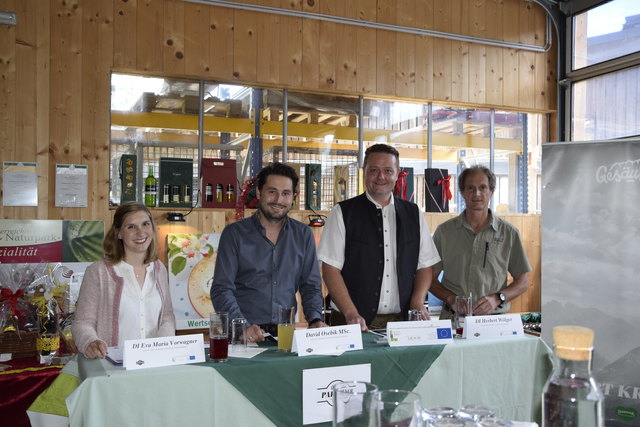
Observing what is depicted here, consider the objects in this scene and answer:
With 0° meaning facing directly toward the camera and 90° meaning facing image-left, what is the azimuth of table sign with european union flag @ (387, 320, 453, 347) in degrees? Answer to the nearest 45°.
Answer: approximately 0°

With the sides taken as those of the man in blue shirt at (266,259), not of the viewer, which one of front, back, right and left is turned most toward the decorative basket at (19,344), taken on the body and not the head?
right

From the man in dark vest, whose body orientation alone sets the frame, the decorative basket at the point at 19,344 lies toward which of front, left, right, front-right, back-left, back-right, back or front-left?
right

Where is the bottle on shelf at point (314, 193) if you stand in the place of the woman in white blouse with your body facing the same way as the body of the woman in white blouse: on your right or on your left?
on your left

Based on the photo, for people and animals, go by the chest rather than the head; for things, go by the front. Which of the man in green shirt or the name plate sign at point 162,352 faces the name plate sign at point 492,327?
the man in green shirt

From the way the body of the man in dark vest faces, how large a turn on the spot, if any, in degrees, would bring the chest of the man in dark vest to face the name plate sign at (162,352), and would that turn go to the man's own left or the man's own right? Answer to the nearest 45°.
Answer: approximately 45° to the man's own right

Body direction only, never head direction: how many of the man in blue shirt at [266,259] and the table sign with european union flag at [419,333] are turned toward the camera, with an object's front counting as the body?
2
